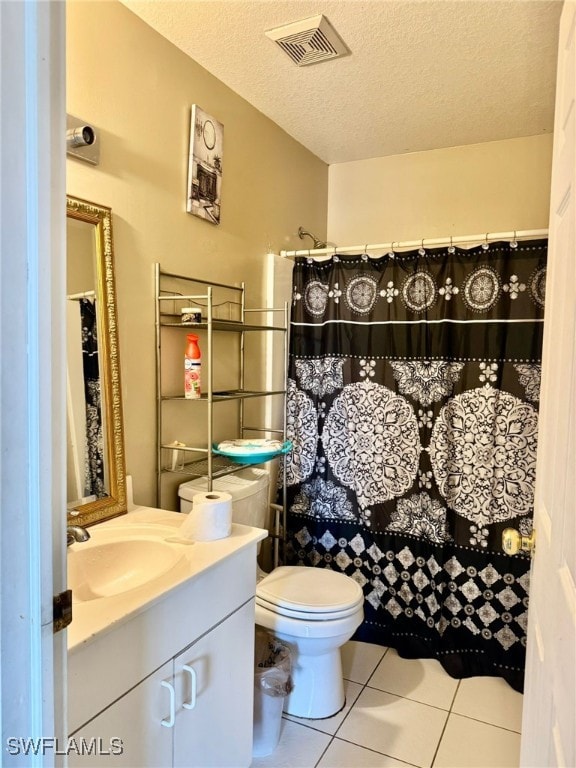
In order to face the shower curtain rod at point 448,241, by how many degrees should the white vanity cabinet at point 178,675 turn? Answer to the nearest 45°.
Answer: approximately 90° to its left

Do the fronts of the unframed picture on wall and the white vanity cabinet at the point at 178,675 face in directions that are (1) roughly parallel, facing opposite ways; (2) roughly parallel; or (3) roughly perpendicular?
roughly parallel

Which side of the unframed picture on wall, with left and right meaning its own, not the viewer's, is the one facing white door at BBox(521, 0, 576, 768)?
front

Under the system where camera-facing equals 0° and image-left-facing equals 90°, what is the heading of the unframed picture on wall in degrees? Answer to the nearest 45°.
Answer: approximately 315°

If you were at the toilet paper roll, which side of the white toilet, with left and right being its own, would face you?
right

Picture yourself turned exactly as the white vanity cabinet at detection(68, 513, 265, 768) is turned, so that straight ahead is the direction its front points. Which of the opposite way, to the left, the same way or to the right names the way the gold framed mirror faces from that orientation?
the same way

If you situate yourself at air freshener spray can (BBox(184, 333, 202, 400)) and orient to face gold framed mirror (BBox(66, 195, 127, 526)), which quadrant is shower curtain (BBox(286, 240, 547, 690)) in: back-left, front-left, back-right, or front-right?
back-left

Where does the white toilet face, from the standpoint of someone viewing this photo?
facing the viewer and to the right of the viewer

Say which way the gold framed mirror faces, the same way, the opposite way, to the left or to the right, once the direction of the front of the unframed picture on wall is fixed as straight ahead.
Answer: the same way

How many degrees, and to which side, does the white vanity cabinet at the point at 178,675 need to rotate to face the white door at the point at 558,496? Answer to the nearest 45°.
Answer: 0° — it already faces it
